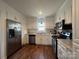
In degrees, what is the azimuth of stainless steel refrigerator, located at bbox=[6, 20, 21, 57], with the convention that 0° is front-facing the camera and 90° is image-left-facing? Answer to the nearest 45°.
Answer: approximately 315°
